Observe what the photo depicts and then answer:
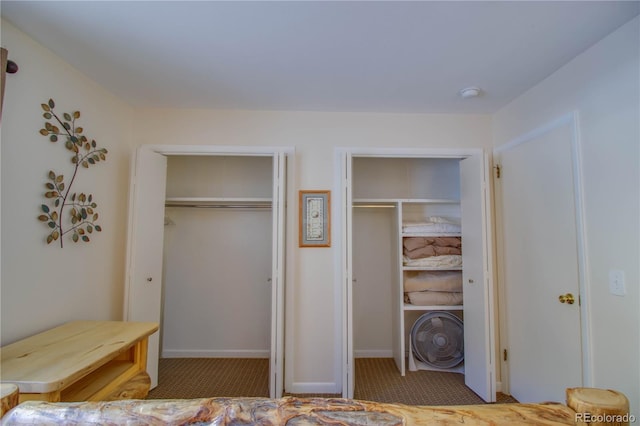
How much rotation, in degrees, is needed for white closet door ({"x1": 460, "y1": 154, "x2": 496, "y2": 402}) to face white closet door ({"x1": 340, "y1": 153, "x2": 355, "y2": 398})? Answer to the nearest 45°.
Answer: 0° — it already faces it

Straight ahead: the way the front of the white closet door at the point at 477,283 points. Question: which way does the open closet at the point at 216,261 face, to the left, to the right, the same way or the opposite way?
to the left

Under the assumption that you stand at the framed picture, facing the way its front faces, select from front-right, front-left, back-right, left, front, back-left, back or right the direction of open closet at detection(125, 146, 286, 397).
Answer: back-right

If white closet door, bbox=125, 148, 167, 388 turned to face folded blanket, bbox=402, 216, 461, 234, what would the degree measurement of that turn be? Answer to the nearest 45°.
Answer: approximately 45° to its left

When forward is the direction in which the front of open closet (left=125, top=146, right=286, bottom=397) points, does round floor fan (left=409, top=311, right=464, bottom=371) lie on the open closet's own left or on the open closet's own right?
on the open closet's own left

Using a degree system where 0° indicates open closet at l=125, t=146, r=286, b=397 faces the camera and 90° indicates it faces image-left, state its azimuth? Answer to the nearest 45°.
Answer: approximately 0°

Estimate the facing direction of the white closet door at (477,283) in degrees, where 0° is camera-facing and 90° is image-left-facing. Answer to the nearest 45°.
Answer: approximately 45°

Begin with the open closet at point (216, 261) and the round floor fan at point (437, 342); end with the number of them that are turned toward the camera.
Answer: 2
